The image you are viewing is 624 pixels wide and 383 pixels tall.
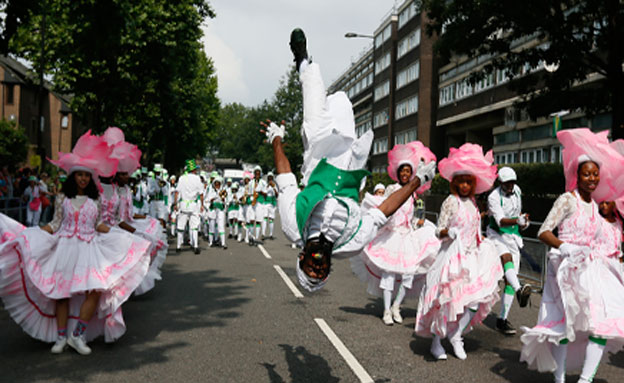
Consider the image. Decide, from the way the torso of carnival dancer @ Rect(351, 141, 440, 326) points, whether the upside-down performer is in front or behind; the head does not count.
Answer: in front

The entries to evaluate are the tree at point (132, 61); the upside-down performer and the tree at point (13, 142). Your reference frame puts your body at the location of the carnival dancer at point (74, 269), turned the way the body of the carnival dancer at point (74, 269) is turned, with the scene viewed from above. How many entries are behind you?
2

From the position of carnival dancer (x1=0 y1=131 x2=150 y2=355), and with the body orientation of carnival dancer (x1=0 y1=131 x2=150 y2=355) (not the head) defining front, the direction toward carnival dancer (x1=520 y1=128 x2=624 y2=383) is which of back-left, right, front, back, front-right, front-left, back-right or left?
front-left

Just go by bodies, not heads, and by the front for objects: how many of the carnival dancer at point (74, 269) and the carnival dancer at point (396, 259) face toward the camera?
2

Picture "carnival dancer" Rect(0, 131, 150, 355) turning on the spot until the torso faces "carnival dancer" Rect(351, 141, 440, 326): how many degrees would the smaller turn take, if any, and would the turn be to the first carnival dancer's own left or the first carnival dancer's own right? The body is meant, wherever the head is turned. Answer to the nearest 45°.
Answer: approximately 90° to the first carnival dancer's own left

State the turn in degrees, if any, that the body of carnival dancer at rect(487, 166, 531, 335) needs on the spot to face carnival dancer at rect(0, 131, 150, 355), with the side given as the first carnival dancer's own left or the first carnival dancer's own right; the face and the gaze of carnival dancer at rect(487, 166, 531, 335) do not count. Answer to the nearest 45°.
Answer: approximately 90° to the first carnival dancer's own right
